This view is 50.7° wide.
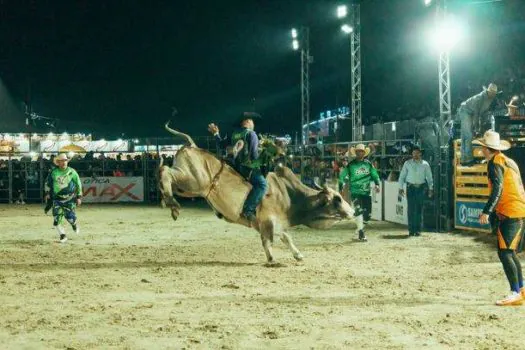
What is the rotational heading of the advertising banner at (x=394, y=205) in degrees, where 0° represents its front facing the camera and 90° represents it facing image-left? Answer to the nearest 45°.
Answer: approximately 45°

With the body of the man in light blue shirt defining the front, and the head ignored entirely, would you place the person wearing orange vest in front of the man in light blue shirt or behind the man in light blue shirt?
in front

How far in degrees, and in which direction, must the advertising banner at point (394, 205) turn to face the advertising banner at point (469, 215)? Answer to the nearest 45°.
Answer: approximately 90° to its left

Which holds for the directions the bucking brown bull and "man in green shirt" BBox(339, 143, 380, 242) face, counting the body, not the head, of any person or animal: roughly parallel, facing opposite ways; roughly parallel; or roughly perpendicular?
roughly perpendicular

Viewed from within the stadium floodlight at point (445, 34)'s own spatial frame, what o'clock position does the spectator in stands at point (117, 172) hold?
The spectator in stands is roughly at 4 o'clock from the stadium floodlight.

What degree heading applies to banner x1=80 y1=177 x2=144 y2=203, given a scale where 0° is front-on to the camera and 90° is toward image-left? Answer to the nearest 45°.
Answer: approximately 0°

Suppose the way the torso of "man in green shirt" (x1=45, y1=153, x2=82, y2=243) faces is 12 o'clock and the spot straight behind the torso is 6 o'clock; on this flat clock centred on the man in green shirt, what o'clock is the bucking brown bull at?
The bucking brown bull is roughly at 11 o'clock from the man in green shirt.

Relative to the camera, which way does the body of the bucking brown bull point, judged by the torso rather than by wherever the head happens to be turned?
to the viewer's right
